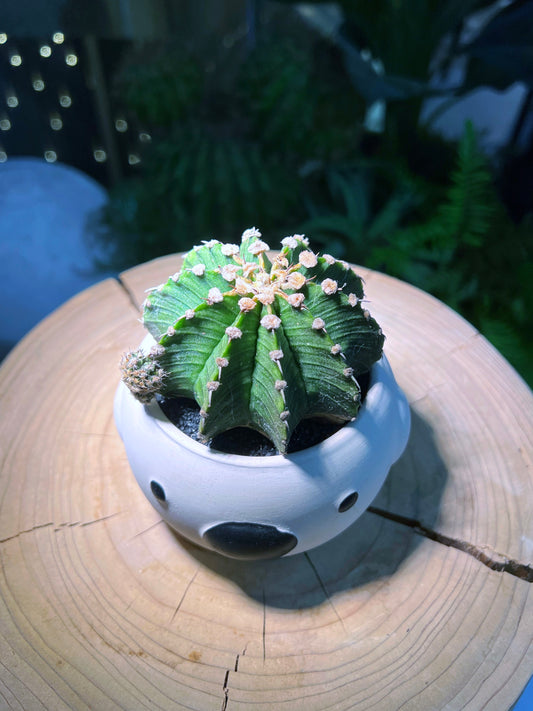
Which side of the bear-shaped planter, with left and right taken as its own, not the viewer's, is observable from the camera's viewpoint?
front
